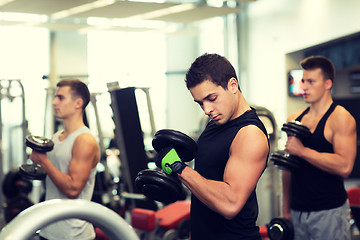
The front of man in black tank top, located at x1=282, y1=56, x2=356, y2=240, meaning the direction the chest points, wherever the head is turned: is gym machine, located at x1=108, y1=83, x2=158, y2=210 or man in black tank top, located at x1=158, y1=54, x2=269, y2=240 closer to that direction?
the man in black tank top

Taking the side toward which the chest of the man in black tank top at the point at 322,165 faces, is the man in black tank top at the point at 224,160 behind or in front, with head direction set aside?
in front

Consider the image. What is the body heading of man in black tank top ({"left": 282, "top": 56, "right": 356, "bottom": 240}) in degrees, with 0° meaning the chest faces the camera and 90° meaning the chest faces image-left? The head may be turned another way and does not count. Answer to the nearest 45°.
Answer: approximately 45°

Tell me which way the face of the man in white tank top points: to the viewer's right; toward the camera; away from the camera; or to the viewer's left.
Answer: to the viewer's left

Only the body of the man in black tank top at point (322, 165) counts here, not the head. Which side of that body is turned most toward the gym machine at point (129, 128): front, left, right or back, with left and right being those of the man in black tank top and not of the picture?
right

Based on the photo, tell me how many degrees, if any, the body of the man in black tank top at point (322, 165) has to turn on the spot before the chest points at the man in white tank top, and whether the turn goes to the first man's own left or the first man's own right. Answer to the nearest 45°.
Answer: approximately 45° to the first man's own right

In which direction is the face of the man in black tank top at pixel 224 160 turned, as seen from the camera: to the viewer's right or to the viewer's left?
to the viewer's left
